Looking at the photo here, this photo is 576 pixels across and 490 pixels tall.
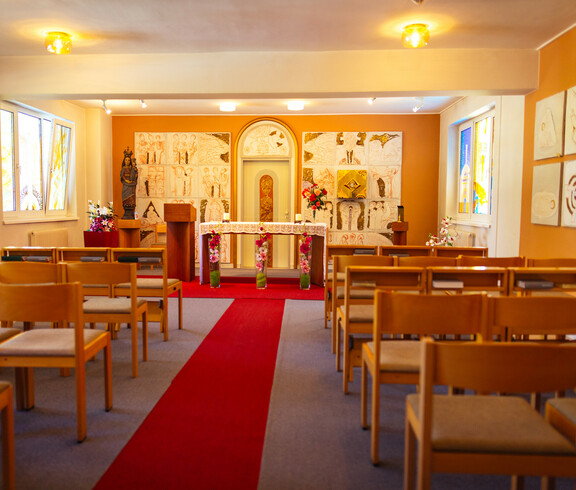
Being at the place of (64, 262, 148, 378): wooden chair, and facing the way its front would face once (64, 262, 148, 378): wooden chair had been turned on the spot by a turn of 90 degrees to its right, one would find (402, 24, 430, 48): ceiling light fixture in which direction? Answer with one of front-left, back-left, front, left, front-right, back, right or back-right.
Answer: front

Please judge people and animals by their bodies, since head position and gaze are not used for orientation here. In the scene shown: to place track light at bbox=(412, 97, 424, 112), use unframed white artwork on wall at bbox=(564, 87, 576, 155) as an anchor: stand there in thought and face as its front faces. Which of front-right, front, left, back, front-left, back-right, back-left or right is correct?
right

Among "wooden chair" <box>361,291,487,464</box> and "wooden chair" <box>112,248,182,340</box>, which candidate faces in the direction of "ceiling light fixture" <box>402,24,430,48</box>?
"wooden chair" <box>361,291,487,464</box>

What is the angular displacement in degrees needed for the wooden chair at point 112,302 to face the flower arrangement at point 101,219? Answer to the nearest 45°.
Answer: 0° — it already faces it

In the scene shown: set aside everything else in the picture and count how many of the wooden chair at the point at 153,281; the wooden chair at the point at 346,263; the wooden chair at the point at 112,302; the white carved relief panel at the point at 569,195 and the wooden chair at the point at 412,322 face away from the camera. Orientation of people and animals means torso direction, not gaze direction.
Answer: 4

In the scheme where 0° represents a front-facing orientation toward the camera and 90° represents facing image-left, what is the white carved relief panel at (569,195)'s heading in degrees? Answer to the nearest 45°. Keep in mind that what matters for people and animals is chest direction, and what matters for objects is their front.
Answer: approximately 45°

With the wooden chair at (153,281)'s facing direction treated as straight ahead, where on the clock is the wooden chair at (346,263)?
the wooden chair at (346,263) is roughly at 4 o'clock from the wooden chair at (153,281).

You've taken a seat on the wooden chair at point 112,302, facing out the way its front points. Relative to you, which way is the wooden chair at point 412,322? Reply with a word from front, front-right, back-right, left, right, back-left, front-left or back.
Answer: back-right

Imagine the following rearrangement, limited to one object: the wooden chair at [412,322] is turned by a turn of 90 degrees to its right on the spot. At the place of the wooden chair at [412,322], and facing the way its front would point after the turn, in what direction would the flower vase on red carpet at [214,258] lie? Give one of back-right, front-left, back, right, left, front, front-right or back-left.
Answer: back-left

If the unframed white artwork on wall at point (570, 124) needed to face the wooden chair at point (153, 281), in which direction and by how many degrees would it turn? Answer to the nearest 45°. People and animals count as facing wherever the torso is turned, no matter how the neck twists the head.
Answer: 0° — it already faces it

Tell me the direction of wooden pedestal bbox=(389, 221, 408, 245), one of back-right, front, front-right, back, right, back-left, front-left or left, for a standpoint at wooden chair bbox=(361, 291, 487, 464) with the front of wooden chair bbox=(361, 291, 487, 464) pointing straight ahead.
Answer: front

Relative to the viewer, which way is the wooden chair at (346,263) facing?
away from the camera

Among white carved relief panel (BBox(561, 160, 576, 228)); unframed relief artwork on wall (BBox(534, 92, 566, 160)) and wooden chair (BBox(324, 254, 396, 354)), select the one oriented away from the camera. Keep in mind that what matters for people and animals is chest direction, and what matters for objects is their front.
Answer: the wooden chair

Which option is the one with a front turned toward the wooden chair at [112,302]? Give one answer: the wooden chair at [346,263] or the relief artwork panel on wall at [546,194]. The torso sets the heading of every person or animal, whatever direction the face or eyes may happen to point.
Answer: the relief artwork panel on wall

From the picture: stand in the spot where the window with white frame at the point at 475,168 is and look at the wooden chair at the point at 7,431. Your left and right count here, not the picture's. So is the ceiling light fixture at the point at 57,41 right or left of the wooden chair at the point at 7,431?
right

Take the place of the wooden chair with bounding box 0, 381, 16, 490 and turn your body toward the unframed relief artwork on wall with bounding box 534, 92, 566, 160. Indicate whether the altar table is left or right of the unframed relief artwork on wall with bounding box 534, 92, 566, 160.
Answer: left

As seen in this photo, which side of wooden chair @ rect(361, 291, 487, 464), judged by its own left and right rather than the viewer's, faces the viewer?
back

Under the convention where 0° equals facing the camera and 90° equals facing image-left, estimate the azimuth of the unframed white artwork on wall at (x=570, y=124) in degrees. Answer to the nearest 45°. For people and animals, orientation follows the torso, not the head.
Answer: approximately 45°

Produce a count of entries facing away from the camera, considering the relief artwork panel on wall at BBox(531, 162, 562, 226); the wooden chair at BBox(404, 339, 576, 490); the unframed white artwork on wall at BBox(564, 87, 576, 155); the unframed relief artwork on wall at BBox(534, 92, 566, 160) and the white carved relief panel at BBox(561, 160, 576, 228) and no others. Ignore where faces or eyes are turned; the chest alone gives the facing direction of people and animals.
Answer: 1

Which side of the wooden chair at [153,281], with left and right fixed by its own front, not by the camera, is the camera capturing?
back

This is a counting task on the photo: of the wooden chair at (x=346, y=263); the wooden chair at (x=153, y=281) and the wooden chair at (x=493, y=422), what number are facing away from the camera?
3
